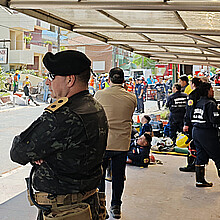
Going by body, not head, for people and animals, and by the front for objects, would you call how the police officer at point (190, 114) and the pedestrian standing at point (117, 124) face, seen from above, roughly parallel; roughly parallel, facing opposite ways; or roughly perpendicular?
roughly perpendicular

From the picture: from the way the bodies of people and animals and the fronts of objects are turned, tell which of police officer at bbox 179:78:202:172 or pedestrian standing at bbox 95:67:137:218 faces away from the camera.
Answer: the pedestrian standing

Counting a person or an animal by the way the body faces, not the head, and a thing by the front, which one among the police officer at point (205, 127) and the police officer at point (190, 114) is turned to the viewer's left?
the police officer at point (190, 114)

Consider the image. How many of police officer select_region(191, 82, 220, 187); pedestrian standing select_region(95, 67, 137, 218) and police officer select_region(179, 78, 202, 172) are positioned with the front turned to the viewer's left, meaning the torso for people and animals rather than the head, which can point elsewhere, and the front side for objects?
1

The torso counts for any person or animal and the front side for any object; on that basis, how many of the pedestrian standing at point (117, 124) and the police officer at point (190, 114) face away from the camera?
1

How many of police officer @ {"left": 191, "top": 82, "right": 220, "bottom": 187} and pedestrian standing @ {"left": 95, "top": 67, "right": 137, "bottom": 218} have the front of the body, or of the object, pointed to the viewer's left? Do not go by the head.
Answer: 0

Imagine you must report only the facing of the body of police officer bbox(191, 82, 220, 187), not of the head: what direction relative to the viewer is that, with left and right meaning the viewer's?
facing away from the viewer and to the right of the viewer

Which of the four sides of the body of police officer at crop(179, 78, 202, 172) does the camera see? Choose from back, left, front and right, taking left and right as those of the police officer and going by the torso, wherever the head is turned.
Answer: left

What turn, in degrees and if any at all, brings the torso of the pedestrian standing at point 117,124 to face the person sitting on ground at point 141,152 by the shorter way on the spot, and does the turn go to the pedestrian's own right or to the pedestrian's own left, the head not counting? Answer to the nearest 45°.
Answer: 0° — they already face them

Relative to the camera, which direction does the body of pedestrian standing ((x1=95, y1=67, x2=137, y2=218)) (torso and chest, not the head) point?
away from the camera

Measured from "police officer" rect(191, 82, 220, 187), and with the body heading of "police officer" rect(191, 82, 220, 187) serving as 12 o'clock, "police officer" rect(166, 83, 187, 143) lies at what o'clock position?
"police officer" rect(166, 83, 187, 143) is roughly at 10 o'clock from "police officer" rect(191, 82, 220, 187).
